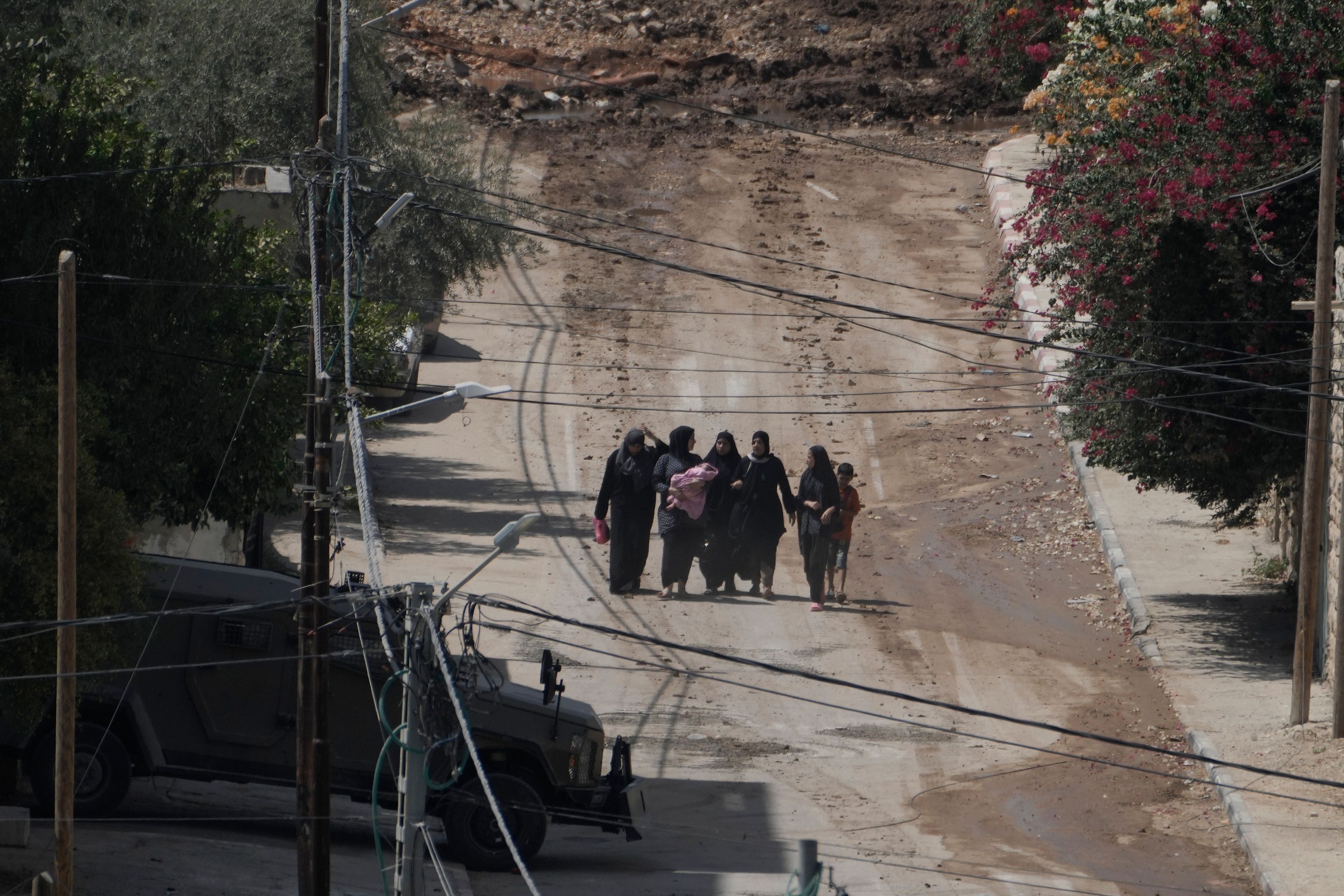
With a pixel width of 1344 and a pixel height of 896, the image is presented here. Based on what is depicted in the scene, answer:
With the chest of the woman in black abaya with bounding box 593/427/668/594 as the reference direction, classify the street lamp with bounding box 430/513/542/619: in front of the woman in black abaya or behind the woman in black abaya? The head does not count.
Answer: in front

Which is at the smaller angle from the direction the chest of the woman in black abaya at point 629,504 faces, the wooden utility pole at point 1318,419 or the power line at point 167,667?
the power line

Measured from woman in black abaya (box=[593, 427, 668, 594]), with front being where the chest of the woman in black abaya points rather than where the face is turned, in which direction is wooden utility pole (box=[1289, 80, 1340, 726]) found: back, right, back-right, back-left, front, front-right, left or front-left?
front-left

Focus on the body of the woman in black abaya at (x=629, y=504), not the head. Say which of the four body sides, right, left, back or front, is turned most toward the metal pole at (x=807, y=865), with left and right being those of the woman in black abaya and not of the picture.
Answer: front

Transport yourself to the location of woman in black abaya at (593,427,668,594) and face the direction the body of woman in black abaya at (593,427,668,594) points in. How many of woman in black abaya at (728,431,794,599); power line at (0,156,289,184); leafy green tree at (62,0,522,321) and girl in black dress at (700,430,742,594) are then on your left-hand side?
2

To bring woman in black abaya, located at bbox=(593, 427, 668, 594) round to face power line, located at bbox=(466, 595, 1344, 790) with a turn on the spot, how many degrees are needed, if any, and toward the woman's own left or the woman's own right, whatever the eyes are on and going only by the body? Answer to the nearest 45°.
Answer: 0° — they already face it

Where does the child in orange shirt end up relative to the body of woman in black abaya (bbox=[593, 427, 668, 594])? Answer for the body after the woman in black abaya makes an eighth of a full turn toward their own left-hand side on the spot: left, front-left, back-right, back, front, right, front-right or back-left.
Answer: front-left

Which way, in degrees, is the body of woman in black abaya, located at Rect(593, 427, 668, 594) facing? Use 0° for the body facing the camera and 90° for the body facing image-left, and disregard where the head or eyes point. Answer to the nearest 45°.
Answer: approximately 0°
